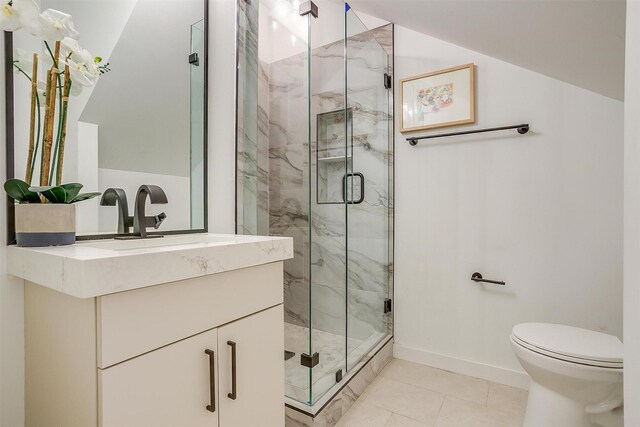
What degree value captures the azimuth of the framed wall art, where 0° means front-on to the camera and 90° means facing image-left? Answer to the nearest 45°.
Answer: approximately 45°

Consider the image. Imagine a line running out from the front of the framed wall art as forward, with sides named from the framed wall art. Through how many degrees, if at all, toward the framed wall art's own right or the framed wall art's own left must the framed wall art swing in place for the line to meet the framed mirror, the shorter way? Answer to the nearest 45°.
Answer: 0° — it already faces it

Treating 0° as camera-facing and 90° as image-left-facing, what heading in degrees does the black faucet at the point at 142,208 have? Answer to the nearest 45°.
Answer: approximately 315°

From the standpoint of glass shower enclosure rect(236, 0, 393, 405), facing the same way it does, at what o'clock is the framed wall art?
The framed wall art is roughly at 10 o'clock from the glass shower enclosure.

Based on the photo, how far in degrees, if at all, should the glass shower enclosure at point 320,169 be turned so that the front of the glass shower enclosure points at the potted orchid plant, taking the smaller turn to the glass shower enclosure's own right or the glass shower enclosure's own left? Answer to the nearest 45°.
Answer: approximately 90° to the glass shower enclosure's own right

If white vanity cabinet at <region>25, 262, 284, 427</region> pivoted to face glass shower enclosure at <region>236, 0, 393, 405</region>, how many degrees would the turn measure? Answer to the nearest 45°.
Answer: approximately 90° to its left

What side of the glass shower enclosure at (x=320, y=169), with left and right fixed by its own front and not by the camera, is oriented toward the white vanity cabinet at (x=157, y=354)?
right
